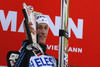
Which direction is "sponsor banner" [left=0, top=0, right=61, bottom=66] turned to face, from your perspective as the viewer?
facing the viewer
